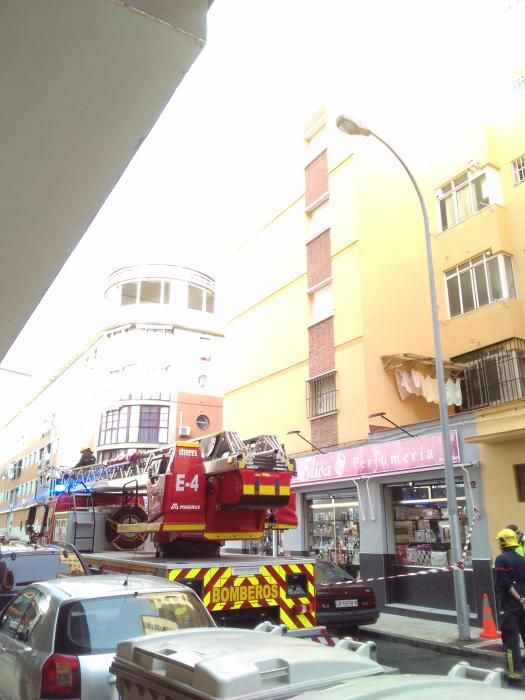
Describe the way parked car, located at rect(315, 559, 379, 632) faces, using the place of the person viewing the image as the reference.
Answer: facing away from the viewer and to the left of the viewer

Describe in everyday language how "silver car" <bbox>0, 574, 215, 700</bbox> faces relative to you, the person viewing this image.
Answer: facing away from the viewer and to the left of the viewer

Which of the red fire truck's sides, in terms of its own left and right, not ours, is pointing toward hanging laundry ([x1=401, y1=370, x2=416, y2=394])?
right

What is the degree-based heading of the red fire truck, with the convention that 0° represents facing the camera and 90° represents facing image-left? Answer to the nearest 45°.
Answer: approximately 135°

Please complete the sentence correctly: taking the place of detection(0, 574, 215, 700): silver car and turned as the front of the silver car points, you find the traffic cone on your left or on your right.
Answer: on your right

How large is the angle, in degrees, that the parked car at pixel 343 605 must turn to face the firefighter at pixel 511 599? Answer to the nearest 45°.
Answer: approximately 180°

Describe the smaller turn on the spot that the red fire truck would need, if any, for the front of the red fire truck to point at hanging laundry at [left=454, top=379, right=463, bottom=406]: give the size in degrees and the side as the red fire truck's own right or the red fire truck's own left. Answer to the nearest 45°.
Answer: approximately 90° to the red fire truck's own right

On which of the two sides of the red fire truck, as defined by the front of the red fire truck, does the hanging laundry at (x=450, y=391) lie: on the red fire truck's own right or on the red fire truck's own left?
on the red fire truck's own right
